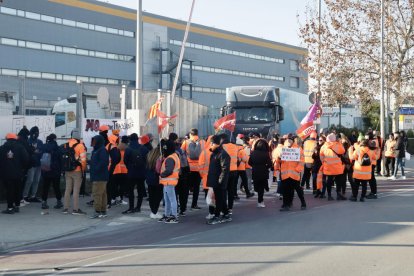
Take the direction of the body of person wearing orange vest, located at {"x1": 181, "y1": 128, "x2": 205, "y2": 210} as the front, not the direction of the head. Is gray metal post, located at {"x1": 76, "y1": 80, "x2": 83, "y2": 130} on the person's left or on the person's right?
on the person's left

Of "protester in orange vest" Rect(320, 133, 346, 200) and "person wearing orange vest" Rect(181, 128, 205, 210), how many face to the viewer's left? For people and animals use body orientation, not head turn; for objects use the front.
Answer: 0

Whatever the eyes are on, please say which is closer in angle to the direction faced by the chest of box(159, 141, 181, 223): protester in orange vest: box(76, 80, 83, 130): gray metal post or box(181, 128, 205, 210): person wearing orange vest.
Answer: the gray metal post

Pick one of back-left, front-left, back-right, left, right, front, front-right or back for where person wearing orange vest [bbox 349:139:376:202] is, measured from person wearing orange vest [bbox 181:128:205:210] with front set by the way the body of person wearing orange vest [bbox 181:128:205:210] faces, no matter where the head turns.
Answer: right

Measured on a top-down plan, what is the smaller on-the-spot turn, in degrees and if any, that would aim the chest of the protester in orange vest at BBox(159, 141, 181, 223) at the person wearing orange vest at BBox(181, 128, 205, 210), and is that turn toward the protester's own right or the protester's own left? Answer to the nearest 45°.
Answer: approximately 90° to the protester's own right
